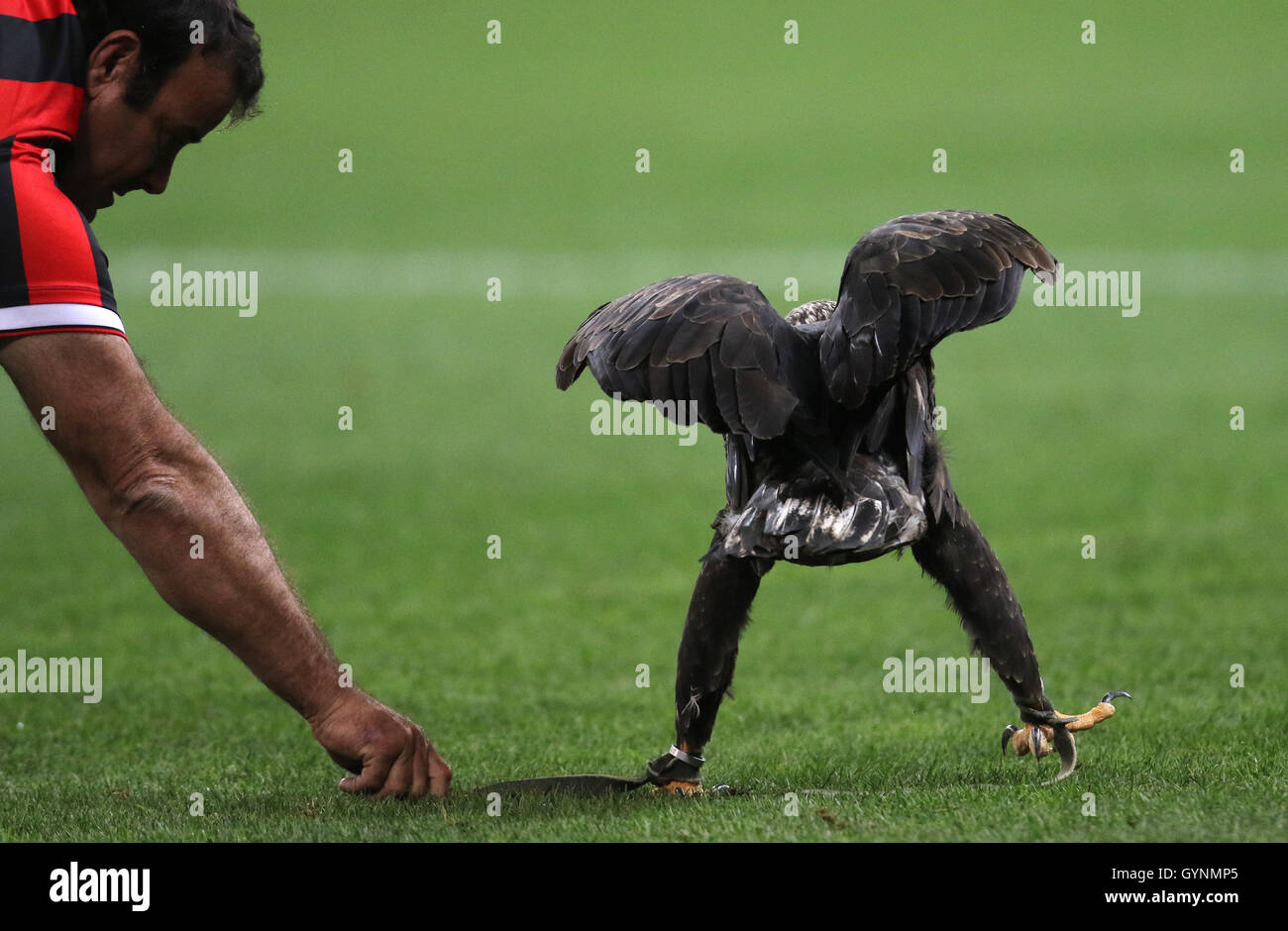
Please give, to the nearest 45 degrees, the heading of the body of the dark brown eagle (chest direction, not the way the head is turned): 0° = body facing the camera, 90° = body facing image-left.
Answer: approximately 180°

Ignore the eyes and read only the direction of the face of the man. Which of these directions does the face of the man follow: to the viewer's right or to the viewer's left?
to the viewer's right

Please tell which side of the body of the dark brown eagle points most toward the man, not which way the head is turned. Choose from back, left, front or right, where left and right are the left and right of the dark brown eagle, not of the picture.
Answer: left
